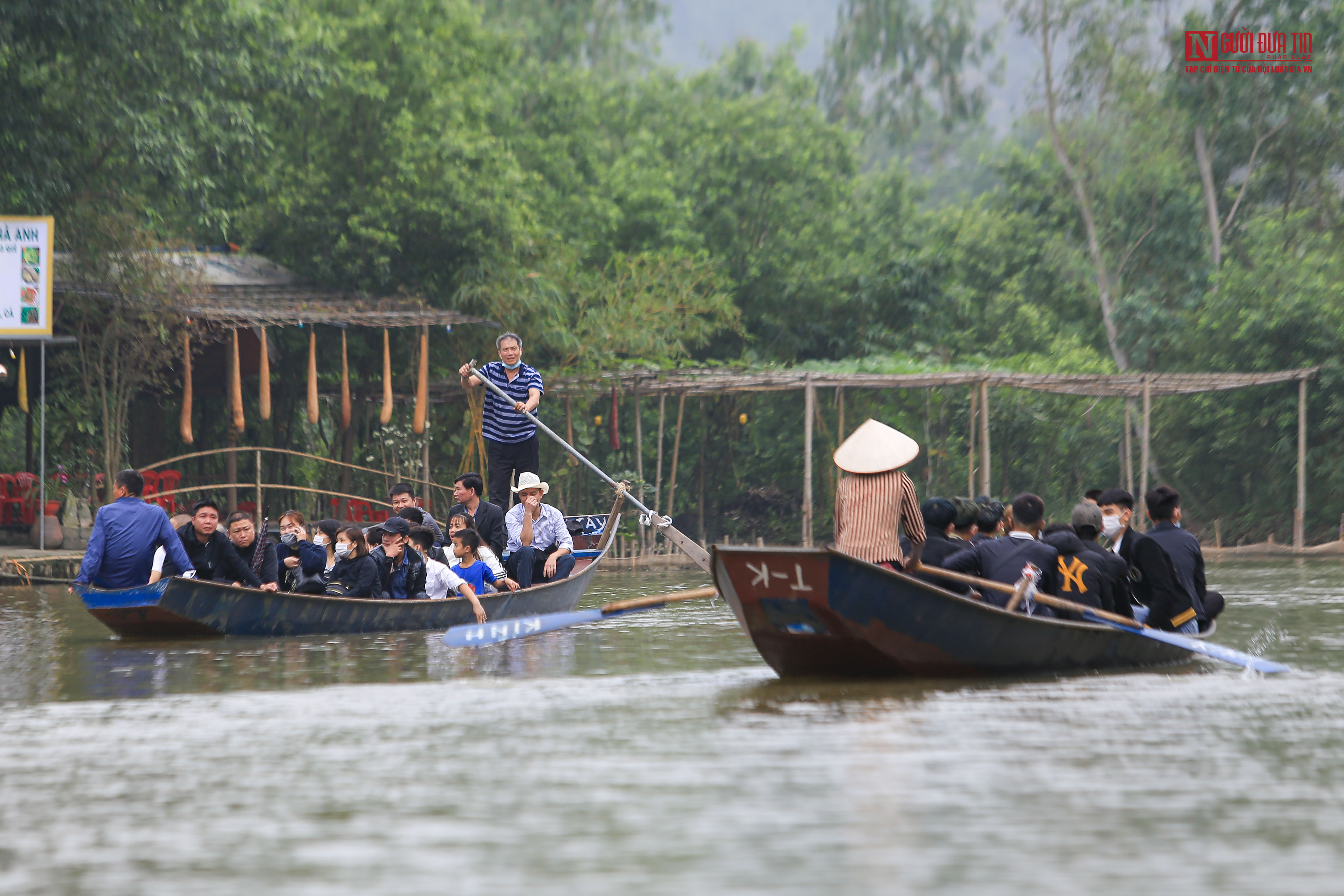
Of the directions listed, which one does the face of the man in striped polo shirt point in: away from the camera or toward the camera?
toward the camera

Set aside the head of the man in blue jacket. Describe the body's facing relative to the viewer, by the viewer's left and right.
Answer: facing away from the viewer

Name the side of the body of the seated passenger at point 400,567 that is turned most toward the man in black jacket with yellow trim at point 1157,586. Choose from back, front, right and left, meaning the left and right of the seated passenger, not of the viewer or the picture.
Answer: left

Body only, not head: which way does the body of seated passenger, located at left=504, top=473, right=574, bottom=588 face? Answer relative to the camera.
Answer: toward the camera

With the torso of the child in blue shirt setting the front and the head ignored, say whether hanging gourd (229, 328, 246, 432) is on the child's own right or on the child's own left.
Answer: on the child's own right

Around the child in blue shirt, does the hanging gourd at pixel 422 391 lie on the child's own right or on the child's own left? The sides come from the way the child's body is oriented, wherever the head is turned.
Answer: on the child's own right

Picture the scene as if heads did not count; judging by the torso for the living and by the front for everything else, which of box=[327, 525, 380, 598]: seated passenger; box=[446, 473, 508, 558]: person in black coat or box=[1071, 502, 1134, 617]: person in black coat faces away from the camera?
box=[1071, 502, 1134, 617]: person in black coat

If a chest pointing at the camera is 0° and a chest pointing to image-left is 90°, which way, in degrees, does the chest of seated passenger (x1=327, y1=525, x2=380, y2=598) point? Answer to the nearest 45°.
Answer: approximately 45°

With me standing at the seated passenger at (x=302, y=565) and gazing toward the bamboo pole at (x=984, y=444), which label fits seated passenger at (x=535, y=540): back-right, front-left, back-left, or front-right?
front-right

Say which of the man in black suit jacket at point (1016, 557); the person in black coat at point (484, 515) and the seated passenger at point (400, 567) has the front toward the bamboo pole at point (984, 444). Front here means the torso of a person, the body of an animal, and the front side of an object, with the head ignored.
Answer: the man in black suit jacket

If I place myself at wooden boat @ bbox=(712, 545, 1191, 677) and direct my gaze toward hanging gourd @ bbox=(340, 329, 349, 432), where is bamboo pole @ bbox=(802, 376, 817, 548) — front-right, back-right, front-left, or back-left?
front-right

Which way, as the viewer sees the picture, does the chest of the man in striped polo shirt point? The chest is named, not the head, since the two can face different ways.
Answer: toward the camera

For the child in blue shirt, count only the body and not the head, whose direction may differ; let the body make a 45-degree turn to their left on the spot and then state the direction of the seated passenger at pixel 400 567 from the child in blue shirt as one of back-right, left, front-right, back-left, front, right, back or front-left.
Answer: right

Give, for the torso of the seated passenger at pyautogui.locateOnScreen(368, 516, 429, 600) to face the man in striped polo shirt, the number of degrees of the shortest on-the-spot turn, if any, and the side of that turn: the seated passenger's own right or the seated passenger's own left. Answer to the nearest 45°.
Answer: approximately 180°

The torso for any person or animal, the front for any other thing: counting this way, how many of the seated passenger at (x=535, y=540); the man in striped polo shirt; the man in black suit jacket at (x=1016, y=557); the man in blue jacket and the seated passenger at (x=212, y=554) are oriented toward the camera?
3
